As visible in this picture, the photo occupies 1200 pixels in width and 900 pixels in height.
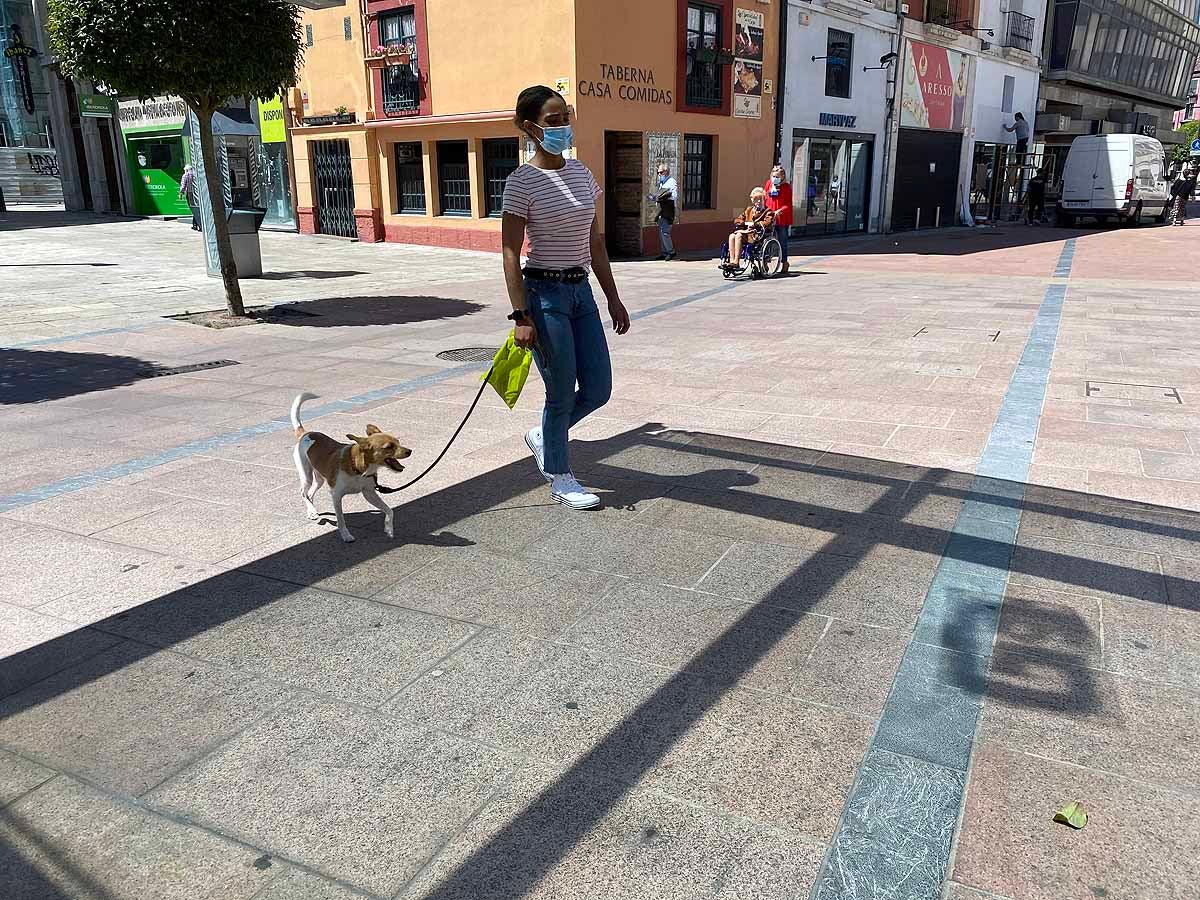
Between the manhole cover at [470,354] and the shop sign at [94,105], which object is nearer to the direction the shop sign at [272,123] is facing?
the manhole cover

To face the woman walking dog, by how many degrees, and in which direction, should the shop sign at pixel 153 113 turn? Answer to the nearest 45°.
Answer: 0° — it already faces them

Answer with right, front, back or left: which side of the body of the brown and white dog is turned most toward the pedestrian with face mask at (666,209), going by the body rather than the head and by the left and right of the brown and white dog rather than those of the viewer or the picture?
left

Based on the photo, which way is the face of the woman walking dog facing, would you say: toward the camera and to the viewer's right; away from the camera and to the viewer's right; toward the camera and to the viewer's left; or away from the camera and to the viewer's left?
toward the camera and to the viewer's right

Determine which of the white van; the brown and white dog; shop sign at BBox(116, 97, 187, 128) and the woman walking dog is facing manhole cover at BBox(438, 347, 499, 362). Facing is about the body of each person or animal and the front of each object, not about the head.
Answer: the shop sign

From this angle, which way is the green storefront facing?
toward the camera

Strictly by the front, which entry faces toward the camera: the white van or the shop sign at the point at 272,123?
the shop sign

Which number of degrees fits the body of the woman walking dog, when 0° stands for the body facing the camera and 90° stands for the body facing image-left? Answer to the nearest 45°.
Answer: approximately 315°

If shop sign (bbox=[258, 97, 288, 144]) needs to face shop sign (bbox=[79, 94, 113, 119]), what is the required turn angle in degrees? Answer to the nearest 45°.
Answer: approximately 135° to its right

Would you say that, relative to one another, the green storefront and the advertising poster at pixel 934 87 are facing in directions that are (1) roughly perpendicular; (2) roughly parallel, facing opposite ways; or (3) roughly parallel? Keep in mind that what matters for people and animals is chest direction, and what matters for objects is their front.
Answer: roughly parallel

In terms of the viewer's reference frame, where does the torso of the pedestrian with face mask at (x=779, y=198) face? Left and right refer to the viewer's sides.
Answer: facing the viewer and to the left of the viewer

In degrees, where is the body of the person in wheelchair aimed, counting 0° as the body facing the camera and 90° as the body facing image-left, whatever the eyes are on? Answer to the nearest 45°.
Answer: approximately 45°

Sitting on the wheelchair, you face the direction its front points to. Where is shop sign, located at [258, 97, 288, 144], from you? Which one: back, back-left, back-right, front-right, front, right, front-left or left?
right

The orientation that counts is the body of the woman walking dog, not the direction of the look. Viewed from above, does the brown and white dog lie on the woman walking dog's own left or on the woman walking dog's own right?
on the woman walking dog's own right

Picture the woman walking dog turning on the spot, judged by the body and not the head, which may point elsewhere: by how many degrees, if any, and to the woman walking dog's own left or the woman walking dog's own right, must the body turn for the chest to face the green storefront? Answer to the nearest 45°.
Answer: approximately 180°

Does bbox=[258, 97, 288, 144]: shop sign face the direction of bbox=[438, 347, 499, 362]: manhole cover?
yes

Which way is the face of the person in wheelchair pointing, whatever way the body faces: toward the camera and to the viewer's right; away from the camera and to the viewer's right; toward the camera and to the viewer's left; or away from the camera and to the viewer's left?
toward the camera and to the viewer's left

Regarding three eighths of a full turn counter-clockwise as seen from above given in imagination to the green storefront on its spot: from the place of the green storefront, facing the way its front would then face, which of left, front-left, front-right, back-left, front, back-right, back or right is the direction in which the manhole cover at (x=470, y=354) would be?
back-right

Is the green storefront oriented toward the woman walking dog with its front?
yes

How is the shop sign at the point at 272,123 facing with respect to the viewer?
toward the camera
